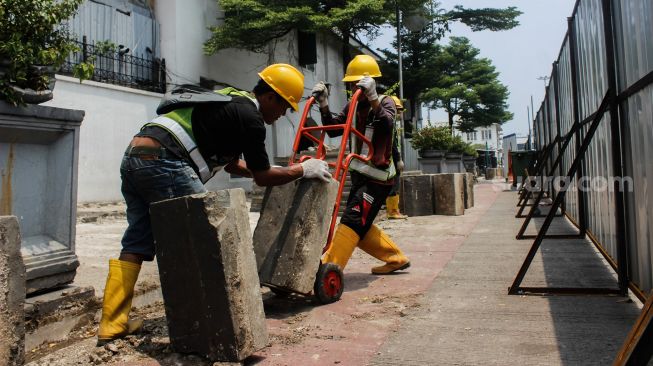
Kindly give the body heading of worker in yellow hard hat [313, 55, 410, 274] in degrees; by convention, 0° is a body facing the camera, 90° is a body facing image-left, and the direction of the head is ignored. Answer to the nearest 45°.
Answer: approximately 45°

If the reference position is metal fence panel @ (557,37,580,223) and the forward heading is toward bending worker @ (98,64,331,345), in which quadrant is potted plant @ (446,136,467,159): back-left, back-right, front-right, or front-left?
back-right

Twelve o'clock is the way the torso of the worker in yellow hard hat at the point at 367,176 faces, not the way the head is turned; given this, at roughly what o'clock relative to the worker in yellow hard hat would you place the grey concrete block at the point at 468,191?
The grey concrete block is roughly at 5 o'clock from the worker in yellow hard hat.

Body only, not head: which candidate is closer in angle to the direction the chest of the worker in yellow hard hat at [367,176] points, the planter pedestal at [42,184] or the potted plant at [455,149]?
the planter pedestal

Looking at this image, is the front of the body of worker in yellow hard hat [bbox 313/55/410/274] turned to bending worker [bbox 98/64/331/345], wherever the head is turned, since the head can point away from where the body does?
yes

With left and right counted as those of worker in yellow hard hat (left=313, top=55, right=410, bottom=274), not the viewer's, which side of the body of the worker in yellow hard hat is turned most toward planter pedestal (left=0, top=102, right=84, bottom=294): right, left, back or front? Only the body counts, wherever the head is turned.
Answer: front

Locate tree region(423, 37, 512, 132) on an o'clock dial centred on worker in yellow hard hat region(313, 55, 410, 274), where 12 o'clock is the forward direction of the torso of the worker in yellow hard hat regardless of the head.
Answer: The tree is roughly at 5 o'clock from the worker in yellow hard hat.

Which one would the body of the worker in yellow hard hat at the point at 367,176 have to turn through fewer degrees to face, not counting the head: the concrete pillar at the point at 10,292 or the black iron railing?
the concrete pillar

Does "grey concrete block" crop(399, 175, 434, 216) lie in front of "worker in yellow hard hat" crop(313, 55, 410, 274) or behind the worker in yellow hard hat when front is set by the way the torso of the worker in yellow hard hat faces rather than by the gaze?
behind

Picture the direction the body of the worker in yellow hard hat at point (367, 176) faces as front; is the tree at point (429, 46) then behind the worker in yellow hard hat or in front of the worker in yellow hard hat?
behind

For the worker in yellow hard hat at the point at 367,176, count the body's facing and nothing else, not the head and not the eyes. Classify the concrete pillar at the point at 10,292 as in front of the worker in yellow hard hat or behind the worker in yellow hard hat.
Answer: in front

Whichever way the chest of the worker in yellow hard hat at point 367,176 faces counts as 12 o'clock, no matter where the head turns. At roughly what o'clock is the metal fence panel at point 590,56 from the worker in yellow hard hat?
The metal fence panel is roughly at 7 o'clock from the worker in yellow hard hat.

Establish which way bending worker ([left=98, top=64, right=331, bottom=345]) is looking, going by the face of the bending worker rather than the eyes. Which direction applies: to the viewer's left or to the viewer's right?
to the viewer's right

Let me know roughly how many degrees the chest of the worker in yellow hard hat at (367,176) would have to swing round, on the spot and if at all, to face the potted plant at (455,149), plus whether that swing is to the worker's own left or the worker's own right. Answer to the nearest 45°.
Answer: approximately 135° to the worker's own right

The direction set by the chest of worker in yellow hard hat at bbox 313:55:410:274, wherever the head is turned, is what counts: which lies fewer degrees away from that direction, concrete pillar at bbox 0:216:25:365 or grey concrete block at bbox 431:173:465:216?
the concrete pillar
